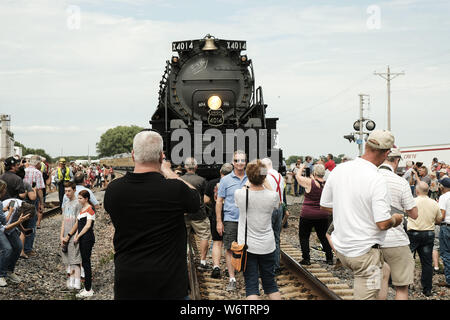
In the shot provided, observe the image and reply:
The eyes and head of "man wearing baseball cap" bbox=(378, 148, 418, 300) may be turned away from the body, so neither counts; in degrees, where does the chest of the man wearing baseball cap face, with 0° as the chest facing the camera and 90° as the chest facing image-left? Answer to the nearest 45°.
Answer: approximately 225°

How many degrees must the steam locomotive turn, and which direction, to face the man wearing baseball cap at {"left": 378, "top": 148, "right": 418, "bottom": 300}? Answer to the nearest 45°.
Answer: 0° — it already faces them

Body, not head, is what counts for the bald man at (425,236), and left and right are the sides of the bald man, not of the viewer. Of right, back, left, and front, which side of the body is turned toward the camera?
back

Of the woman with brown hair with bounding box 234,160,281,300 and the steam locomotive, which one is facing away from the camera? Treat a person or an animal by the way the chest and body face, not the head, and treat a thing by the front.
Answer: the woman with brown hair

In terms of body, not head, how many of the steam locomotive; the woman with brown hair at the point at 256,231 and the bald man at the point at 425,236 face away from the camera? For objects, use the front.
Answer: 2

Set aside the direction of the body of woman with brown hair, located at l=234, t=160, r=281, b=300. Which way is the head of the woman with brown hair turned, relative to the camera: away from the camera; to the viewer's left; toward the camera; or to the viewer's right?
away from the camera

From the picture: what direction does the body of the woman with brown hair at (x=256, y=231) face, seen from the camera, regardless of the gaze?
away from the camera

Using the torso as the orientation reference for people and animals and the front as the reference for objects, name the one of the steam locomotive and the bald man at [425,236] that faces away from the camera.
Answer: the bald man

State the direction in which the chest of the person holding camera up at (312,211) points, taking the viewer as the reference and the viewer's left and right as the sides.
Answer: facing away from the viewer and to the left of the viewer
